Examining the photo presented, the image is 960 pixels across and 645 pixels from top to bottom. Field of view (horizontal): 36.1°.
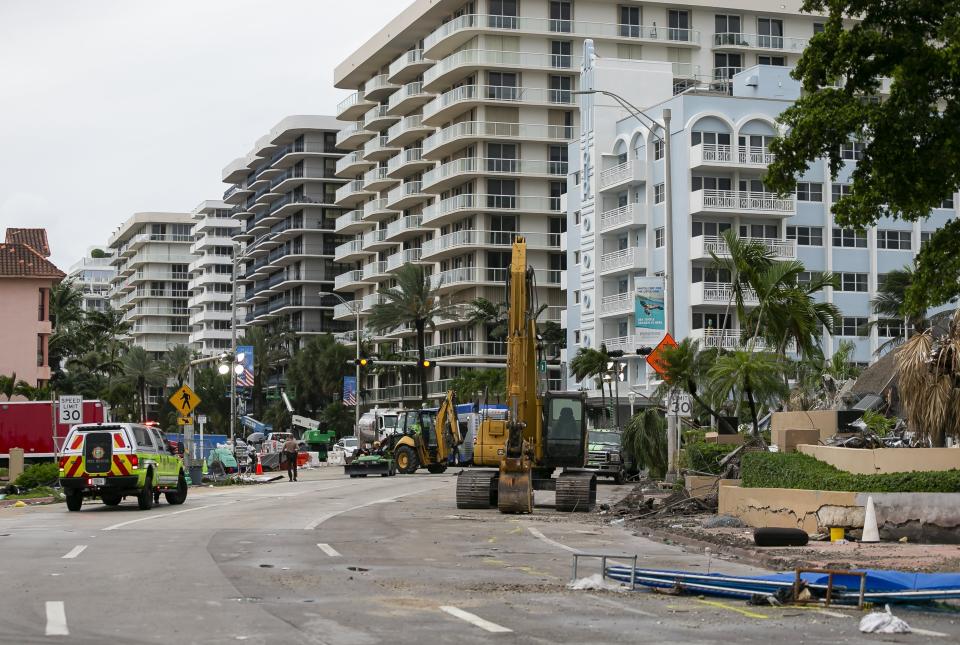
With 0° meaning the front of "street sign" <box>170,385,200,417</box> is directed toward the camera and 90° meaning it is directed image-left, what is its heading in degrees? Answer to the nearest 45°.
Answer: approximately 0°

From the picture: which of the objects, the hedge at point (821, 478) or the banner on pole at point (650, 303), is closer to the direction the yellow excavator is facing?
the hedge

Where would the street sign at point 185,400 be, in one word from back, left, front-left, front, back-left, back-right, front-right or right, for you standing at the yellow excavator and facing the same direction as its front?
back-right

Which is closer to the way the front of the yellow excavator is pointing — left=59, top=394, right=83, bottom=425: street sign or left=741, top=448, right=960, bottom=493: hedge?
the hedge
